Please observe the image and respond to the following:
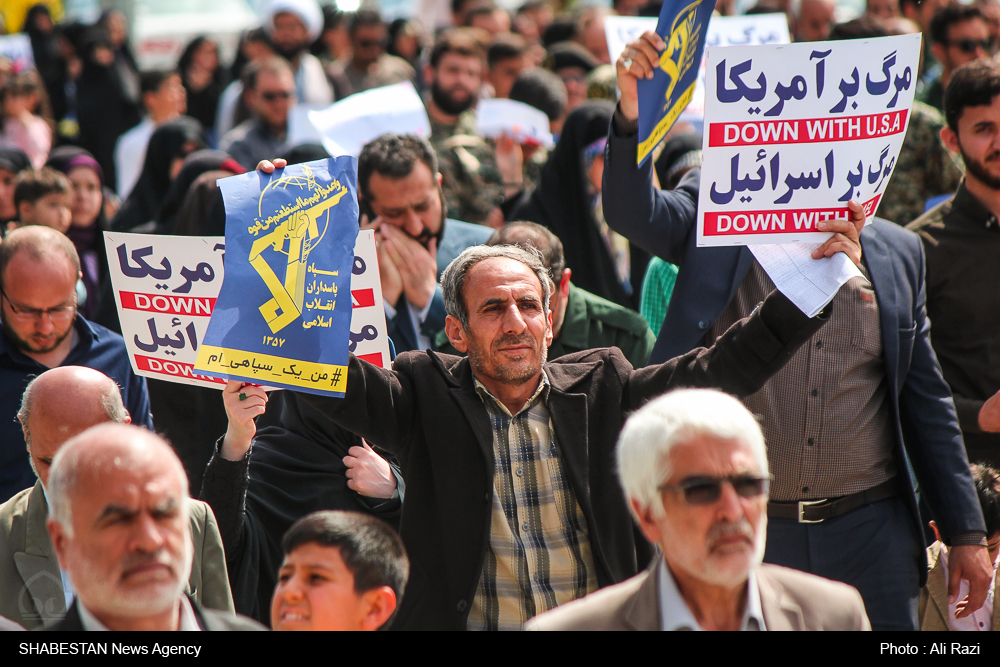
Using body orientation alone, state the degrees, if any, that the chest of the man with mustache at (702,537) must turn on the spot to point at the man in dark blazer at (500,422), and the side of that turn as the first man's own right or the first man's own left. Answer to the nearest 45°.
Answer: approximately 180°

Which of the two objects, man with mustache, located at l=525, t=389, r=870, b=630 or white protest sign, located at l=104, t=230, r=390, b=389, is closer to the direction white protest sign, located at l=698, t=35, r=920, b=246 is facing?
the man with mustache

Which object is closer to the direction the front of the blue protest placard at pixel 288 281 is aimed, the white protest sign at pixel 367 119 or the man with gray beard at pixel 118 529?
the man with gray beard

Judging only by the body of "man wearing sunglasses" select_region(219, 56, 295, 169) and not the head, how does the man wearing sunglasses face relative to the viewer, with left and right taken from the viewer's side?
facing the viewer and to the right of the viewer

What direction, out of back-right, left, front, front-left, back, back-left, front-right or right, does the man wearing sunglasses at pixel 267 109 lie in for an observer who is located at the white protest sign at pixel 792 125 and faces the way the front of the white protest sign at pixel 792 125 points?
back-right

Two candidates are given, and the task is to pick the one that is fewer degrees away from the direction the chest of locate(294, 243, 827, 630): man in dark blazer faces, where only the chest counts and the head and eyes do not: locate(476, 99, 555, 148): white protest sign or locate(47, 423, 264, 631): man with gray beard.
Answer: the man with gray beard

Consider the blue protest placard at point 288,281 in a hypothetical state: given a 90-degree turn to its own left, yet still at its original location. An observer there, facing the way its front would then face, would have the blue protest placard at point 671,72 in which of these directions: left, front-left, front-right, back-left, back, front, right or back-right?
front

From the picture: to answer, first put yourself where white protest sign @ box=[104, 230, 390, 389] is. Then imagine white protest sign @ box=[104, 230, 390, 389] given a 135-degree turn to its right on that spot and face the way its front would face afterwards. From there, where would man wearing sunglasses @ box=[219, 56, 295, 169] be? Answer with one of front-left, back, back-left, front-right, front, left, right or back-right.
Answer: front-right

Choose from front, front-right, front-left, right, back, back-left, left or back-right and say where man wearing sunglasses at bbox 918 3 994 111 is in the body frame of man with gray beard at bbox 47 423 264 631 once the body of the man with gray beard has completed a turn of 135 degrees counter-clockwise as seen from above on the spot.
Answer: front-right

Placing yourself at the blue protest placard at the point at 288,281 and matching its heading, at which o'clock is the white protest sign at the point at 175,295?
The white protest sign is roughly at 5 o'clock from the blue protest placard.

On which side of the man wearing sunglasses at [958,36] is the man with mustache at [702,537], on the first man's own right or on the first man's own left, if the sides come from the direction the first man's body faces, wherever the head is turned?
on the first man's own right

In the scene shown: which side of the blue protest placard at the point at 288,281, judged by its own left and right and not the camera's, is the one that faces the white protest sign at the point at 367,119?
back
